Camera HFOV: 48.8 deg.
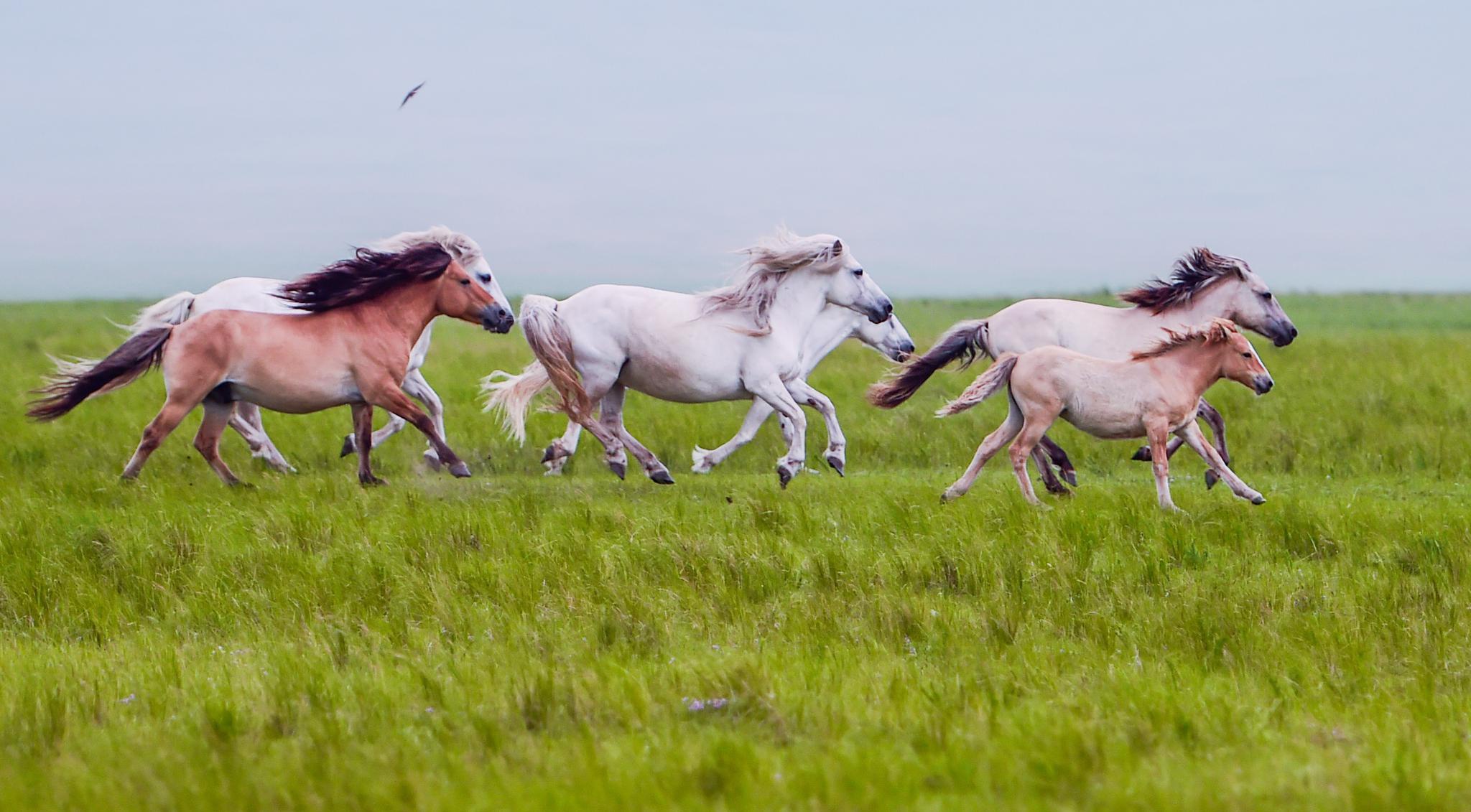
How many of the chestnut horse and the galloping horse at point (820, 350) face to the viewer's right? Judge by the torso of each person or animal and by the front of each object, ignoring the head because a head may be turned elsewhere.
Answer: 2

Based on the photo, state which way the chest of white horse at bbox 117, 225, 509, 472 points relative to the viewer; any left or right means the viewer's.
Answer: facing to the right of the viewer

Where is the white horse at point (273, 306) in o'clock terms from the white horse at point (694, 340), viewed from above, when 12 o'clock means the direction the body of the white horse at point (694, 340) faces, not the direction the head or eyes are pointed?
the white horse at point (273, 306) is roughly at 7 o'clock from the white horse at point (694, 340).

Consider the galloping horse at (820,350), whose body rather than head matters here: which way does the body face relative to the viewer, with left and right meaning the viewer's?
facing to the right of the viewer

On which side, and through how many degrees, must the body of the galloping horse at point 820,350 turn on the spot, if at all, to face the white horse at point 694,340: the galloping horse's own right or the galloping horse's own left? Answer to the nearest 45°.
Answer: approximately 135° to the galloping horse's own right

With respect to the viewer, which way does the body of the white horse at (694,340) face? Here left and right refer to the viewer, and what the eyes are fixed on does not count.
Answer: facing to the right of the viewer

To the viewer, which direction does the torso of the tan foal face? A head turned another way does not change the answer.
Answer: to the viewer's right

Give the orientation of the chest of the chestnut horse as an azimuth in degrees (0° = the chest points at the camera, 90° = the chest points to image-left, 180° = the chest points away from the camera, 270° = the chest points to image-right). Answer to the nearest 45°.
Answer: approximately 270°

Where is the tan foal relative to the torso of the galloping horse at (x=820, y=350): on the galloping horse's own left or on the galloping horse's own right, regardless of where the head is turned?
on the galloping horse's own right

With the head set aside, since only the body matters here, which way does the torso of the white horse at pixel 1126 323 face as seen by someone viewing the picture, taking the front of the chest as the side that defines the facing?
to the viewer's right
